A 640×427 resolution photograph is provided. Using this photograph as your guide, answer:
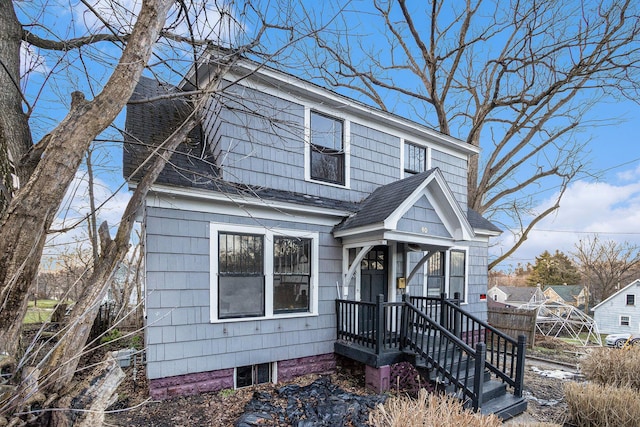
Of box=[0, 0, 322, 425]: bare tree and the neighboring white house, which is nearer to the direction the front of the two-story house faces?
the bare tree

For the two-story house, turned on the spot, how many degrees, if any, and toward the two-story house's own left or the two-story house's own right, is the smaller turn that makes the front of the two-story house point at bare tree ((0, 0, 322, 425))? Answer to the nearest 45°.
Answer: approximately 45° to the two-story house's own right

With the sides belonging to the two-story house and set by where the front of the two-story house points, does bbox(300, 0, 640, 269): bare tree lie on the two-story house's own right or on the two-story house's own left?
on the two-story house's own left

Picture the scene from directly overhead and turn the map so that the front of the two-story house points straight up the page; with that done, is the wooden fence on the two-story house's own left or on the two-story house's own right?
on the two-story house's own left

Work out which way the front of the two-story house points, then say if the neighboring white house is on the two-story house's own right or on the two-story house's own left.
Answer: on the two-story house's own left

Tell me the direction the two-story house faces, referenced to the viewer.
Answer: facing the viewer and to the right of the viewer

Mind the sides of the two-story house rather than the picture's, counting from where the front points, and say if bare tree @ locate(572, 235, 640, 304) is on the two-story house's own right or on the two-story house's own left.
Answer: on the two-story house's own left

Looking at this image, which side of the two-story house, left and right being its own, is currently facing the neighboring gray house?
left
